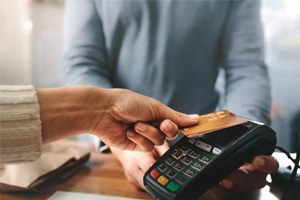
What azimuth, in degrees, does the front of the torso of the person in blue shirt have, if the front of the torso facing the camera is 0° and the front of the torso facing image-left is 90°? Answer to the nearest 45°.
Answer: approximately 0°
